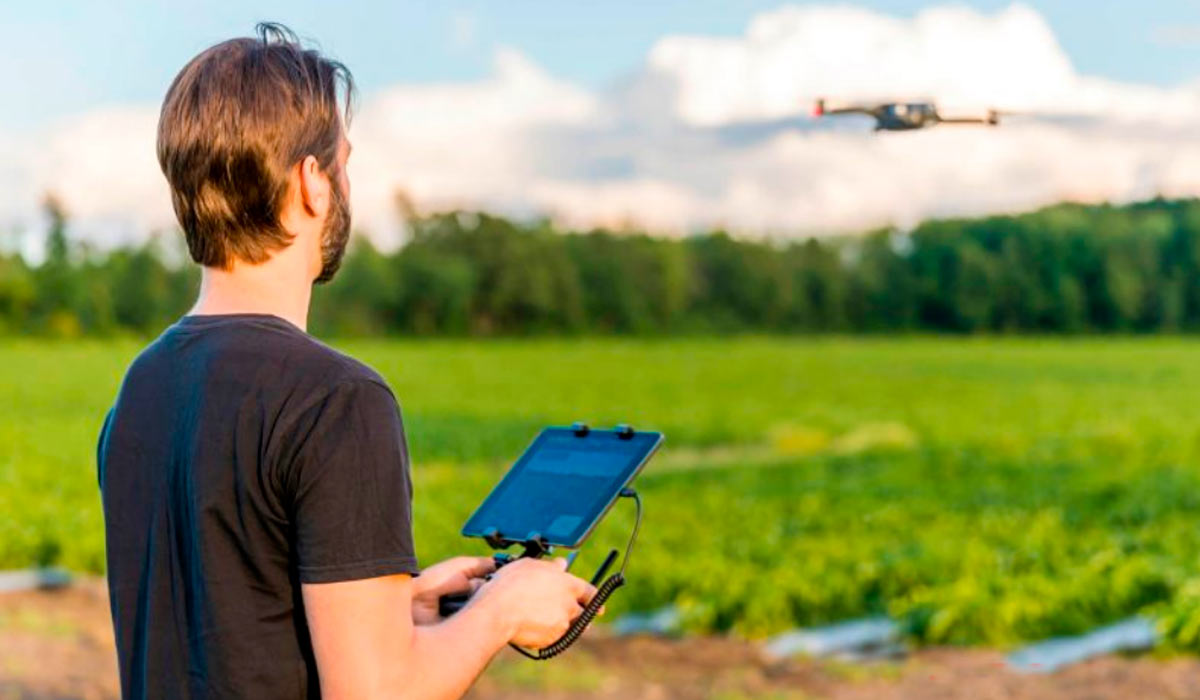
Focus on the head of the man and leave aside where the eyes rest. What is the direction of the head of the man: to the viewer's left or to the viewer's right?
to the viewer's right

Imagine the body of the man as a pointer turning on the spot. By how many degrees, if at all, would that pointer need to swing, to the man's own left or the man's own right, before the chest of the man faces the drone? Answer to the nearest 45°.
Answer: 0° — they already face it

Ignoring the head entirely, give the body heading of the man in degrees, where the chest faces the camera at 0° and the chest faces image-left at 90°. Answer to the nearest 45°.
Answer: approximately 225°
